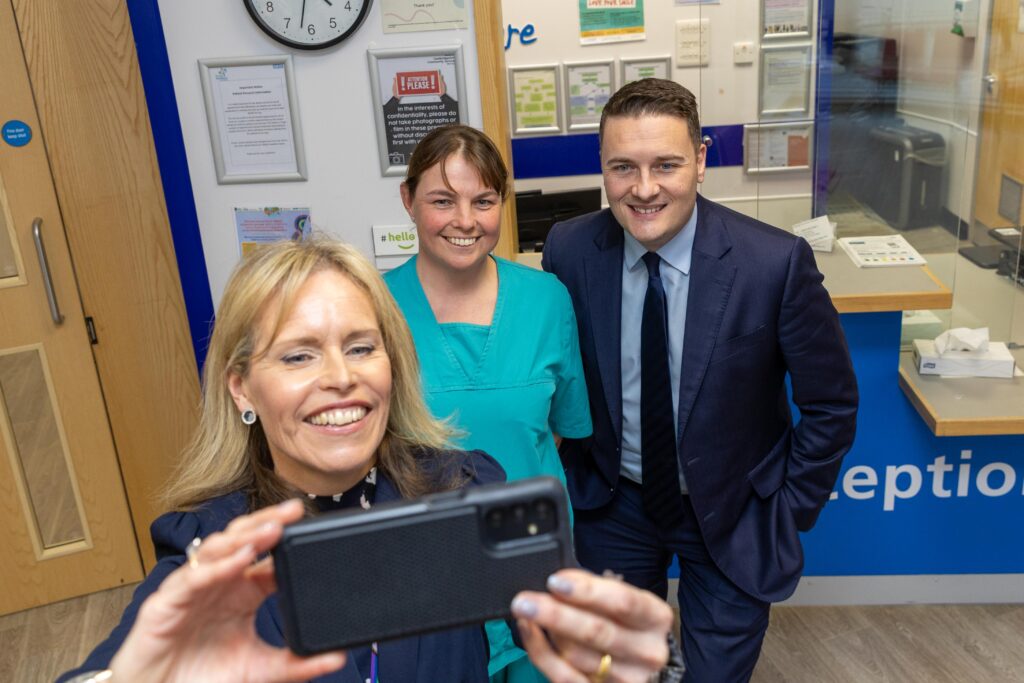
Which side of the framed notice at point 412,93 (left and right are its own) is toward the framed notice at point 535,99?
back

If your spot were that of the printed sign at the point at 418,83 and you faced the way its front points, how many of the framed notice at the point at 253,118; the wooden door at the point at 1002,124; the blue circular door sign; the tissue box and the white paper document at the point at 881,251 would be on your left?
3

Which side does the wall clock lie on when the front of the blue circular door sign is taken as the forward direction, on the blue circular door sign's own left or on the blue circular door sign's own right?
on the blue circular door sign's own left

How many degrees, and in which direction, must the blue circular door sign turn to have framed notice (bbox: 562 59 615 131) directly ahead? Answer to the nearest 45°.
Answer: approximately 135° to its left

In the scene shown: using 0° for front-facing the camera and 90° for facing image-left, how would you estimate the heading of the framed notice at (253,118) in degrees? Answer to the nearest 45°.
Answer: approximately 0°

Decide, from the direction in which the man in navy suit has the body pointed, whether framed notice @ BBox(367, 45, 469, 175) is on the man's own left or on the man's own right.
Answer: on the man's own right
